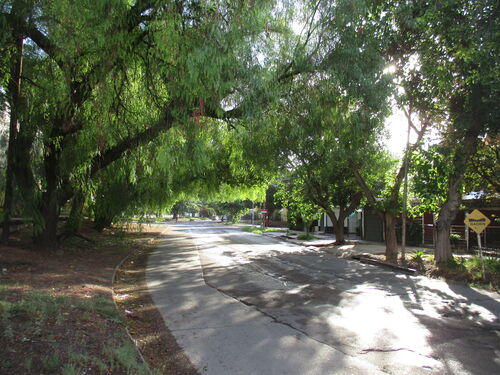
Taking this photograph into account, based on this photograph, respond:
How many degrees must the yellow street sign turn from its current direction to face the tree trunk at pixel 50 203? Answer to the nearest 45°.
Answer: approximately 45° to its right

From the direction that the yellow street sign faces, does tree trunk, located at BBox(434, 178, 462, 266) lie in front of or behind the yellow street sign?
behind

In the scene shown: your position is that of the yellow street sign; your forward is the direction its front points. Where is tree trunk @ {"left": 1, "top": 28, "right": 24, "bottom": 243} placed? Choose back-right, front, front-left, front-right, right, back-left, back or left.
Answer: front-right

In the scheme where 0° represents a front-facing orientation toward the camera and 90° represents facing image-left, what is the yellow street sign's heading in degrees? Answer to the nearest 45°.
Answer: approximately 0°

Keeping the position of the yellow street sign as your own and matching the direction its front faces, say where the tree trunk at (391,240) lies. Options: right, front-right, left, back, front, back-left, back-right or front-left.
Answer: back-right

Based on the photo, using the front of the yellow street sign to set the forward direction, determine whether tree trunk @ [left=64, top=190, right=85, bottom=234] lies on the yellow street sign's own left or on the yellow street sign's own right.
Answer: on the yellow street sign's own right
